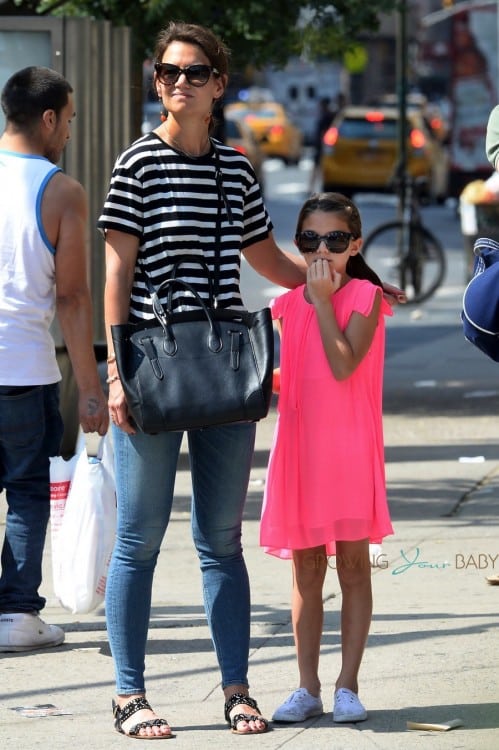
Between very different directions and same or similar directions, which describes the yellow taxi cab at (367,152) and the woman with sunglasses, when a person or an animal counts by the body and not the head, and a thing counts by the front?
very different directions

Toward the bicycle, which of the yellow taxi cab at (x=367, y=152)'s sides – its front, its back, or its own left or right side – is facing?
back

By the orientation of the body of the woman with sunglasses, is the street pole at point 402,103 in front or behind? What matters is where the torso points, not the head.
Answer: behind

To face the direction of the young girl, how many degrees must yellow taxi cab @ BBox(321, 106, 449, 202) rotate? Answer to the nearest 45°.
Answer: approximately 180°

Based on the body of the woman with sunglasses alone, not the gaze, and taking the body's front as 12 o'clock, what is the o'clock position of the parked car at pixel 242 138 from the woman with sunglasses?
The parked car is roughly at 6 o'clock from the woman with sunglasses.

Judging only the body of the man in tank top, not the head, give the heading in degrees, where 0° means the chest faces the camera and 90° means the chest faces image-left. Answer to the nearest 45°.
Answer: approximately 225°

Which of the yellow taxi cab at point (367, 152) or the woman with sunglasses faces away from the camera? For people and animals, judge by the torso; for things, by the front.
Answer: the yellow taxi cab

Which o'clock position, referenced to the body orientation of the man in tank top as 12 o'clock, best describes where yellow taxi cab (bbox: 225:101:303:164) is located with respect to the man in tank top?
The yellow taxi cab is roughly at 11 o'clock from the man in tank top.

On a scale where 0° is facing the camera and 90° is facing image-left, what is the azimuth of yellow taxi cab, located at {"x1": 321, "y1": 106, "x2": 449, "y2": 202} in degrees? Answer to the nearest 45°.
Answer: approximately 180°

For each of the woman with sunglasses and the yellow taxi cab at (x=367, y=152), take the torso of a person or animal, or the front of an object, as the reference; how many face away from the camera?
1
